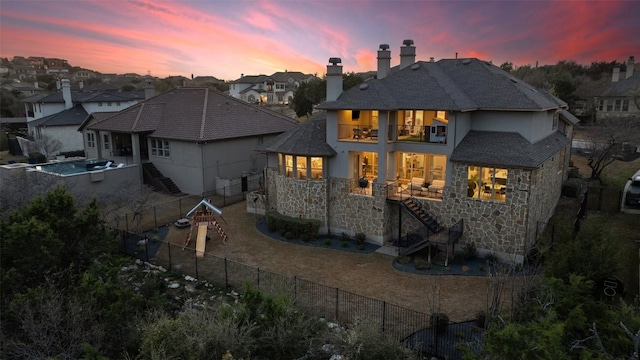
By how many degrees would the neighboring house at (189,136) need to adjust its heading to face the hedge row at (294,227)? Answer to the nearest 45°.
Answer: approximately 135° to its right

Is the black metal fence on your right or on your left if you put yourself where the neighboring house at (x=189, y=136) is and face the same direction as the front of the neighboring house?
on your right

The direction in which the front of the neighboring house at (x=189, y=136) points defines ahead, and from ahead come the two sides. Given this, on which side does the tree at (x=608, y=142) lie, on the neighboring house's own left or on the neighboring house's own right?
on the neighboring house's own right

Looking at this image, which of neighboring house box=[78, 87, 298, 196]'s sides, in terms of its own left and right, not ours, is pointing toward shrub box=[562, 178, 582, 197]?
right

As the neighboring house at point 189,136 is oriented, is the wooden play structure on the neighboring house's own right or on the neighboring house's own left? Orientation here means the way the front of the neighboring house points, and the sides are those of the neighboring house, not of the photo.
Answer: on the neighboring house's own right

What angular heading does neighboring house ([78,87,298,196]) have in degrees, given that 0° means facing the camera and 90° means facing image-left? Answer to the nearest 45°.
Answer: approximately 225°

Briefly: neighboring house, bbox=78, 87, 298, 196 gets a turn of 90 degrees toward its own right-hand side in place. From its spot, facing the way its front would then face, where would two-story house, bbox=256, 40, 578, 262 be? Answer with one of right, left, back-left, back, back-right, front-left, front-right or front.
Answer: front
